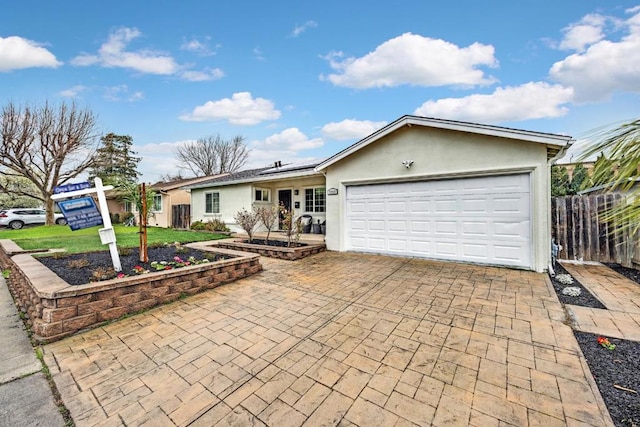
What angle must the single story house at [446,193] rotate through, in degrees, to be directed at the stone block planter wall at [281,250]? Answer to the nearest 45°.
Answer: approximately 45° to its right

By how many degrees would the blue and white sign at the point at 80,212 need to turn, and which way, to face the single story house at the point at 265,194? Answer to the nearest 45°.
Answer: approximately 135° to its left

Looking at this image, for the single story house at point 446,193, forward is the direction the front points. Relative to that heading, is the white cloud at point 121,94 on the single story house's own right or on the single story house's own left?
on the single story house's own right

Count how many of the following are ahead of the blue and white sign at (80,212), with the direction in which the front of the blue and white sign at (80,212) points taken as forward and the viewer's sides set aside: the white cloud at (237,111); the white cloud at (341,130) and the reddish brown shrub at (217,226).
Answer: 0

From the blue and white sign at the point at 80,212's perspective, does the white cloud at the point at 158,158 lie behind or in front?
behind

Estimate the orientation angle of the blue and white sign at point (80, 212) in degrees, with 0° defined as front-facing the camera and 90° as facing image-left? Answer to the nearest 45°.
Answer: approximately 0°

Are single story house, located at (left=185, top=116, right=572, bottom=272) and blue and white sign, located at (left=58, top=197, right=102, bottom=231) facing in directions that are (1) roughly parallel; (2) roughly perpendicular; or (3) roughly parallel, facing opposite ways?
roughly perpendicular

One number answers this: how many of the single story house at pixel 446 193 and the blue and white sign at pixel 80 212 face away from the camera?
0

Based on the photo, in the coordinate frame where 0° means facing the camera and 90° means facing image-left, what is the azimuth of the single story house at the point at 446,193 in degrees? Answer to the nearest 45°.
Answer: approximately 45°

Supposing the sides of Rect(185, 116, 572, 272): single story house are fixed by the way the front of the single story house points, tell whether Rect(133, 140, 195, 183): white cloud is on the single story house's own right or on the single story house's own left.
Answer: on the single story house's own right

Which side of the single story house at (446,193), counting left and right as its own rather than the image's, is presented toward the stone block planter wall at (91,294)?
front
